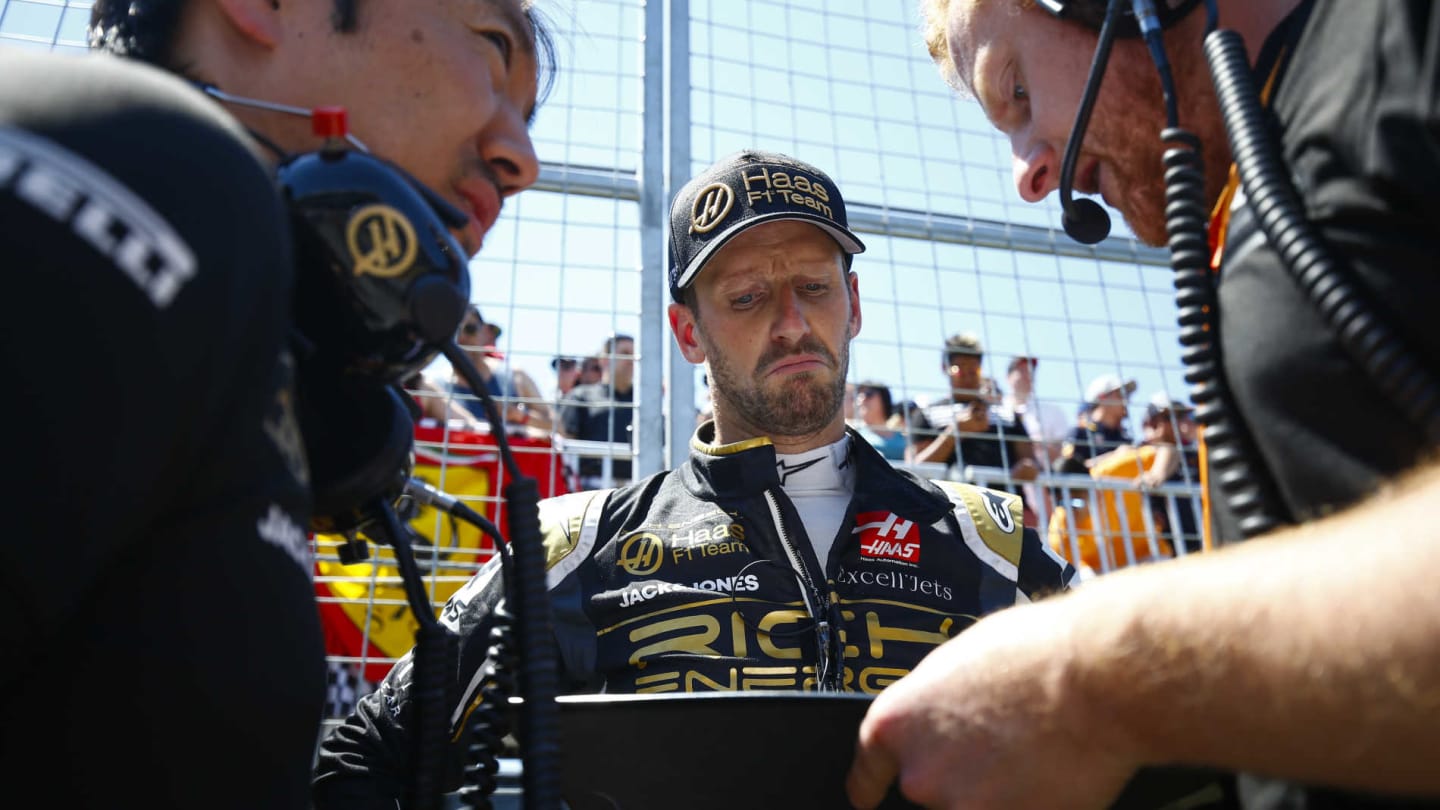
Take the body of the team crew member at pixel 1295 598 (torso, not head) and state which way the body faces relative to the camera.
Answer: to the viewer's left

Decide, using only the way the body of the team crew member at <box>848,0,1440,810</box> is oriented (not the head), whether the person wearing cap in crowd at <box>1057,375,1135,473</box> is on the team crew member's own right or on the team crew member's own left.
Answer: on the team crew member's own right

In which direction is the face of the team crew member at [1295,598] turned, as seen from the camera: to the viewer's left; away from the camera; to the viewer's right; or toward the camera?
to the viewer's left

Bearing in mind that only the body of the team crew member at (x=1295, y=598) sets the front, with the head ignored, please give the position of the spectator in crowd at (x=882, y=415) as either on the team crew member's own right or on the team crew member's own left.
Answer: on the team crew member's own right

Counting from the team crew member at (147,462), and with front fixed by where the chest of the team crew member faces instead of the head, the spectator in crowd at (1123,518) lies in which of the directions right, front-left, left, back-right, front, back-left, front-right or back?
front-left

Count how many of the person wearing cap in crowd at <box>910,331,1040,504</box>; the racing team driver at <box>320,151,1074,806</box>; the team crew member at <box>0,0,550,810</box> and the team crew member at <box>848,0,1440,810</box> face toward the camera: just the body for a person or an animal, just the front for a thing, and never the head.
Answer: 2

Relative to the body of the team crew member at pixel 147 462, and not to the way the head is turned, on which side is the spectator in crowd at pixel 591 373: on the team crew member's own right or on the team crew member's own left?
on the team crew member's own left

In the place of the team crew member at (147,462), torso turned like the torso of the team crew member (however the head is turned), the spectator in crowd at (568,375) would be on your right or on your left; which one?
on your left

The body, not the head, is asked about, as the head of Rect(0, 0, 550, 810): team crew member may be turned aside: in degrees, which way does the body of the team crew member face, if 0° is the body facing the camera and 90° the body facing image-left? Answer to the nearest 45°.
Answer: approximately 270°

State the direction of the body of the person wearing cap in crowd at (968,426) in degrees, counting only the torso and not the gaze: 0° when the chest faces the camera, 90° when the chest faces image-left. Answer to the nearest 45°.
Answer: approximately 0°
